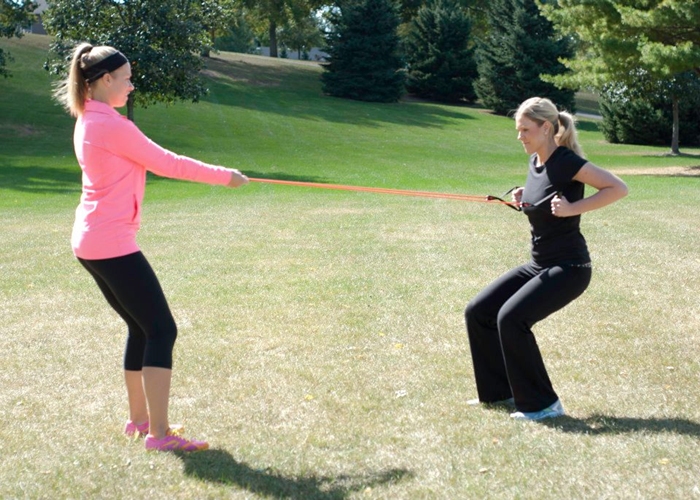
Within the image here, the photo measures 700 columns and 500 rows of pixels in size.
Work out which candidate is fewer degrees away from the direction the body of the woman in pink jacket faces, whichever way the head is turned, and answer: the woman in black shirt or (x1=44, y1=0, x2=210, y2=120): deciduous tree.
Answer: the woman in black shirt

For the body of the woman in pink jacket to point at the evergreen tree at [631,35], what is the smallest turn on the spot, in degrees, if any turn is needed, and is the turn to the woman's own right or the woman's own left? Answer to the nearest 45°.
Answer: approximately 45° to the woman's own left

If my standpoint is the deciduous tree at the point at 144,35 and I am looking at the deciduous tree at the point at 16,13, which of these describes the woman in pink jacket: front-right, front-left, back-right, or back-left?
back-left

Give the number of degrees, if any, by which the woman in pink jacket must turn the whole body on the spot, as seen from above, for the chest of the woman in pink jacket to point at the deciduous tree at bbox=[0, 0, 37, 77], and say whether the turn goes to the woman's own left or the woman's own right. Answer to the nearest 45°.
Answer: approximately 90° to the woman's own left

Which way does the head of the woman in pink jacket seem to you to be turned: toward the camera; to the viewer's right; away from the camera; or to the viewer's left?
to the viewer's right

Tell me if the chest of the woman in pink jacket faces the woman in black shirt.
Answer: yes

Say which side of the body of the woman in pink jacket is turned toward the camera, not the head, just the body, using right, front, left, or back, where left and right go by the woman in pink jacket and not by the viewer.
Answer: right

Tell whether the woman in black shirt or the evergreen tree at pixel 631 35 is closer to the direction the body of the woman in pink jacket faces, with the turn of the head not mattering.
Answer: the woman in black shirt

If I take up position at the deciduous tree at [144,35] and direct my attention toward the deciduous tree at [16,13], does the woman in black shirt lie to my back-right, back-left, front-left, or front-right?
back-left

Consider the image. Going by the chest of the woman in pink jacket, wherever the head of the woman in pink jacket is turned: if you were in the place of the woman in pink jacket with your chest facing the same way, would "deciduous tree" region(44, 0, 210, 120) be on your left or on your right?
on your left
